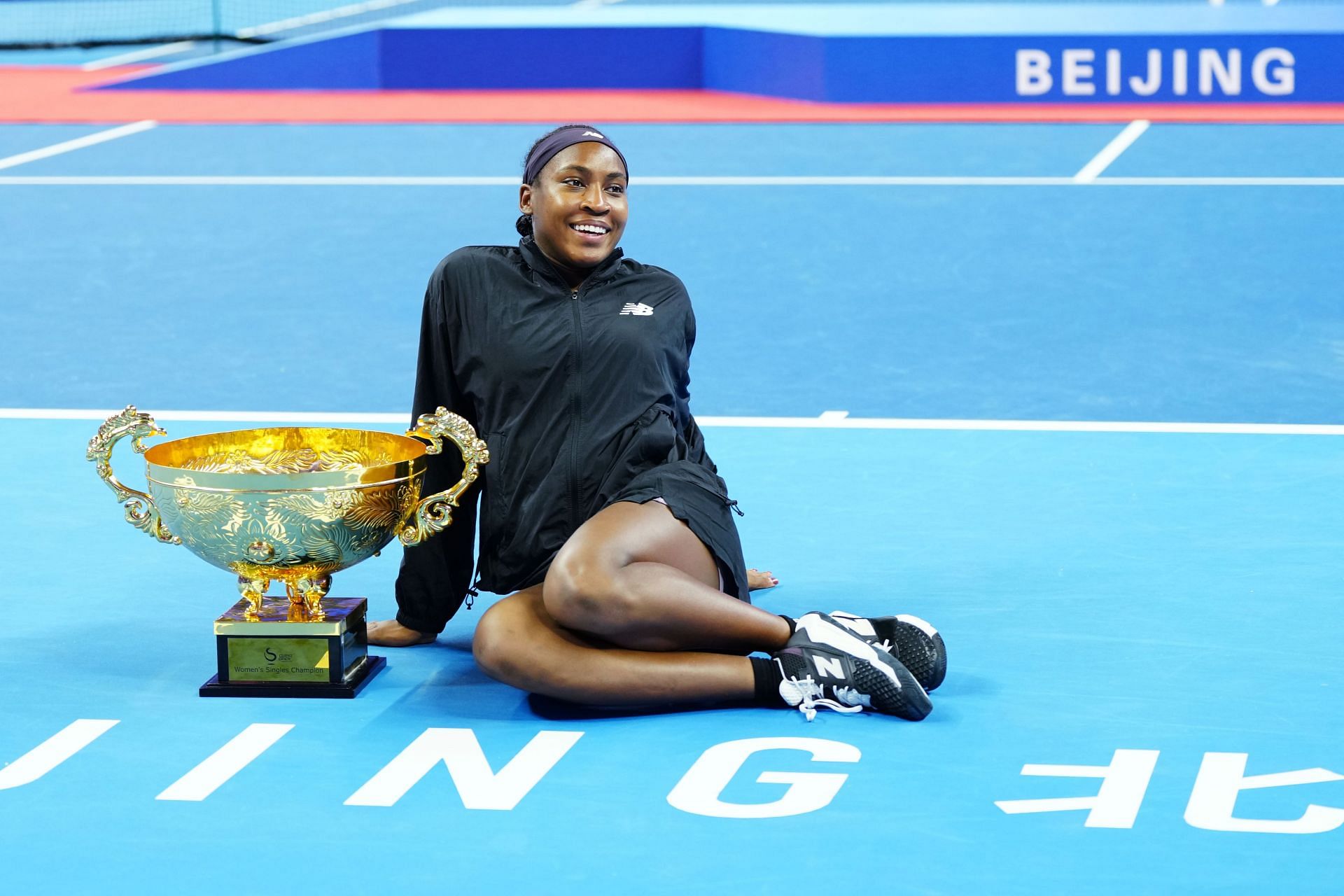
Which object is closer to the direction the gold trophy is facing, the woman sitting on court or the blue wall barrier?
the woman sitting on court

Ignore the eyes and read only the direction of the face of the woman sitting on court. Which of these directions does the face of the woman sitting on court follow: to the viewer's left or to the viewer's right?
to the viewer's right

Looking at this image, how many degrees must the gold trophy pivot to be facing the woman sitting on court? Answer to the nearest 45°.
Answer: approximately 90° to its left

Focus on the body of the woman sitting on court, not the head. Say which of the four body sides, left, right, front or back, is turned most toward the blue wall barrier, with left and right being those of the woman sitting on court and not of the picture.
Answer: back

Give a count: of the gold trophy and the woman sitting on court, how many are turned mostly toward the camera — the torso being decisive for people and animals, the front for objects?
2

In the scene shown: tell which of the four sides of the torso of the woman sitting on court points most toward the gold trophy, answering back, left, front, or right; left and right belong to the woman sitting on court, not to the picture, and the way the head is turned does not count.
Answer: right

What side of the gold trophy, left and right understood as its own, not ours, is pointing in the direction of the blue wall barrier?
back

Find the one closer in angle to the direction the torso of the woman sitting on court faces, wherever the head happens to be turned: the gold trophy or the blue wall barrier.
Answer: the gold trophy
